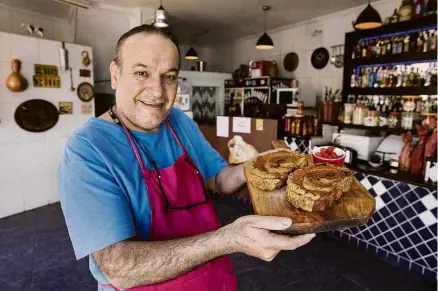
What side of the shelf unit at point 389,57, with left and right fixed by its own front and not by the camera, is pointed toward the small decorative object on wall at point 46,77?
front

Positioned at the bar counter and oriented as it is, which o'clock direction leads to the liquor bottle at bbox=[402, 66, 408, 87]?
The liquor bottle is roughly at 5 o'clock from the bar counter.

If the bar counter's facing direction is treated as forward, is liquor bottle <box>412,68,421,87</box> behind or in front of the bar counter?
behind

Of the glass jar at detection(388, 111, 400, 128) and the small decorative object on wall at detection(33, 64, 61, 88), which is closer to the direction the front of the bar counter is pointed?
the small decorative object on wall

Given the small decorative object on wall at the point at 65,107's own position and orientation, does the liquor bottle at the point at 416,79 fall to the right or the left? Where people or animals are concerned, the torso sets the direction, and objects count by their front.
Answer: on its left

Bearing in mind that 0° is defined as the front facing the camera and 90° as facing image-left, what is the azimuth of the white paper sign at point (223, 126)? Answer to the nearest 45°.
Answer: approximately 0°

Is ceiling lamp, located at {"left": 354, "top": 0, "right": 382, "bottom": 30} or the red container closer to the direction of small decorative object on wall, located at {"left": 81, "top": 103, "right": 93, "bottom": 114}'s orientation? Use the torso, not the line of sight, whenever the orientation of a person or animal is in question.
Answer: the red container

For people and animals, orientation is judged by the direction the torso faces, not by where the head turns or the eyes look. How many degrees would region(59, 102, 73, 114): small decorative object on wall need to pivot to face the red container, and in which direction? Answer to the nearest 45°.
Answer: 0° — it already faces it

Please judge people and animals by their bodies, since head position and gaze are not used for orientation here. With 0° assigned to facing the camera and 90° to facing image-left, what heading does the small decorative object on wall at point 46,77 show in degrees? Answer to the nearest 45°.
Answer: approximately 0°

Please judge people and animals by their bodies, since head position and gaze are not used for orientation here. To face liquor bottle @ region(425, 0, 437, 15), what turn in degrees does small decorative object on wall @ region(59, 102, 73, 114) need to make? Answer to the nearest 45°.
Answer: approximately 45° to its left
